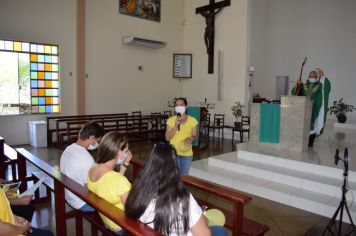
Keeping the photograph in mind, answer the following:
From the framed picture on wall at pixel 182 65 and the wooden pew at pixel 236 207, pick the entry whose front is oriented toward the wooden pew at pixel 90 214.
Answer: the framed picture on wall

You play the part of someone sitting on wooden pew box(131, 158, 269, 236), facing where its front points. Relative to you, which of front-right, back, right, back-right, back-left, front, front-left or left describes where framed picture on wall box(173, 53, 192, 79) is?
front-left

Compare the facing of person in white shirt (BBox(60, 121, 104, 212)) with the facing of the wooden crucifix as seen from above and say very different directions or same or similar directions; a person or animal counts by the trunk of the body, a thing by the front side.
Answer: very different directions

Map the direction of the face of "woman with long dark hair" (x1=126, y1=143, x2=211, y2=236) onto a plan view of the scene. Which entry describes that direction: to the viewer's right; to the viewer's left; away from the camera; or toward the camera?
away from the camera

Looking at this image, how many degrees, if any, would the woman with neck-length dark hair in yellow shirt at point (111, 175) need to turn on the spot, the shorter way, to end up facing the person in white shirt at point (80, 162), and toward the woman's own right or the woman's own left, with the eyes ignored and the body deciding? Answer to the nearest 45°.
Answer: approximately 45° to the woman's own left

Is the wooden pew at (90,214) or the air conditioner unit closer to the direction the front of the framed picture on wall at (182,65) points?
the wooden pew

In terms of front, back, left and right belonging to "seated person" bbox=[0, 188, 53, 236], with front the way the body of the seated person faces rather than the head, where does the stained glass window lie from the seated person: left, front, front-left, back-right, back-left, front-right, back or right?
left

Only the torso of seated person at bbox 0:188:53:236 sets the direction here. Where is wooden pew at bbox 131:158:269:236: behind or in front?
in front

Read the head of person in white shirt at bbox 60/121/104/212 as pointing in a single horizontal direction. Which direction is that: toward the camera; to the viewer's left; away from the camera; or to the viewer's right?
to the viewer's right

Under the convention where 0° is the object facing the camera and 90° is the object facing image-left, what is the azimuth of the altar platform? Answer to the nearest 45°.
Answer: approximately 45°

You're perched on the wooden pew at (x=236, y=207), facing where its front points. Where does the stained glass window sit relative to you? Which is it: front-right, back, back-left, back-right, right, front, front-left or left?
left

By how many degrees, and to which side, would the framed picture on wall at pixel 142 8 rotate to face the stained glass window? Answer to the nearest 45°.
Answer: approximately 90° to its right

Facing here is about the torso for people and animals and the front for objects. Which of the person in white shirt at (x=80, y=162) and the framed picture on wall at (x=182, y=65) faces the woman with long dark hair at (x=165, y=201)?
the framed picture on wall

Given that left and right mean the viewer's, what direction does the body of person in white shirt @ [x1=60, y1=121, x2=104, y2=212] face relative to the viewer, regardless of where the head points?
facing away from the viewer and to the right of the viewer

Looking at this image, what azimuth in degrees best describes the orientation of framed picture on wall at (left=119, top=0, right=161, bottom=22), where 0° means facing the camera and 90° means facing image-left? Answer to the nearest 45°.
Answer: approximately 315°
